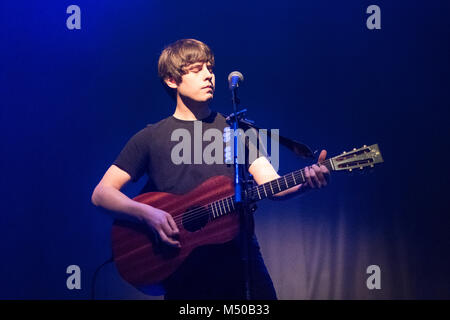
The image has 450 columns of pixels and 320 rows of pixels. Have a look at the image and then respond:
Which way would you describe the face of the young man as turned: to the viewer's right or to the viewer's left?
to the viewer's right

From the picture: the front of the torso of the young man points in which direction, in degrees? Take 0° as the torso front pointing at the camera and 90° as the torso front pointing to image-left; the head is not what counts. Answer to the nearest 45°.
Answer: approximately 315°
